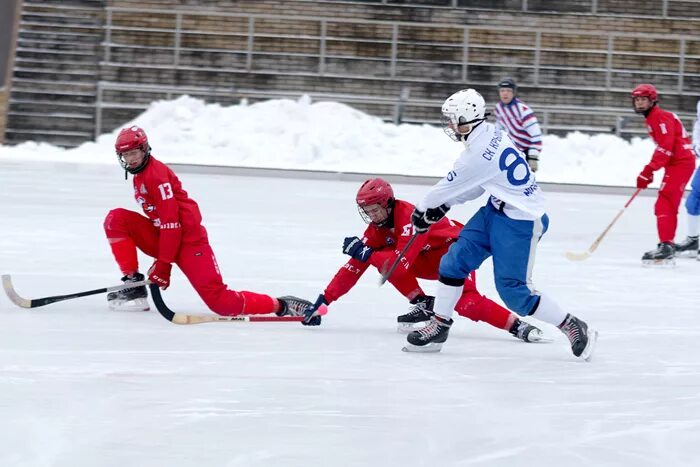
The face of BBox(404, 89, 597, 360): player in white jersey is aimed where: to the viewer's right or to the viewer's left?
to the viewer's left

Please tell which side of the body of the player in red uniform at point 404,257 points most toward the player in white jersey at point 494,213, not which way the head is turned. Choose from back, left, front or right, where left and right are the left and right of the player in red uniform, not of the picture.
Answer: left

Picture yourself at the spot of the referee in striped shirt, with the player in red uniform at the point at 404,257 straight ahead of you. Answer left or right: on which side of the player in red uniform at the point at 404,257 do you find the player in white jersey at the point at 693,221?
left

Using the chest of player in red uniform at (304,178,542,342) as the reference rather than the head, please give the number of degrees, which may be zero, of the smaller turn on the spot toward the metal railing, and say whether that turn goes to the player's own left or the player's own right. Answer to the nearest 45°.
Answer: approximately 135° to the player's own right

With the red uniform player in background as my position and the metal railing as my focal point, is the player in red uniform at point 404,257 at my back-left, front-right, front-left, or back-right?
back-left

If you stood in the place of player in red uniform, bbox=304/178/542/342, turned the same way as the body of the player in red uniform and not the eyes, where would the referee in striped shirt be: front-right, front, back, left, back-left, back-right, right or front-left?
back-right
